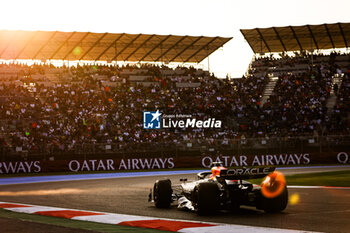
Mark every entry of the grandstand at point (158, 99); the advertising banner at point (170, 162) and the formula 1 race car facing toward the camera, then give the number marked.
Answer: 2

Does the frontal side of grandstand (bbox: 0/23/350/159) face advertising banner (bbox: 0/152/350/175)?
yes

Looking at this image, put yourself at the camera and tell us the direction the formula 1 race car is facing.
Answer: facing away from the viewer and to the left of the viewer

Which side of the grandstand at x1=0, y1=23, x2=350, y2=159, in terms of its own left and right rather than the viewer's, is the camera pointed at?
front

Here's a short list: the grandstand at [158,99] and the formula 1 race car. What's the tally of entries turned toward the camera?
1

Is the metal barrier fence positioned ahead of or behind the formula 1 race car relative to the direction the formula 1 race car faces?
ahead

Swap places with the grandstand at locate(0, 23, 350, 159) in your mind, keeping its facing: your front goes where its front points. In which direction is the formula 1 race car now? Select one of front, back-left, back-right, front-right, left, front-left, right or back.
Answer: front

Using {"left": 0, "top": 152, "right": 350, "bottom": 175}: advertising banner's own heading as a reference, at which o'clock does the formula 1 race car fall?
The formula 1 race car is roughly at 12 o'clock from the advertising banner.

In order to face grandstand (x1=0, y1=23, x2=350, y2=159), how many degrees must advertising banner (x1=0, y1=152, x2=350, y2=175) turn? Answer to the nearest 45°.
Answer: approximately 180°

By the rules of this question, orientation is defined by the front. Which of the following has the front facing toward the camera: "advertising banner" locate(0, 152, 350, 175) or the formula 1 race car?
the advertising banner

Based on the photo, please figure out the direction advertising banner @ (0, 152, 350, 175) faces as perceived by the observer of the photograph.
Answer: facing the viewer

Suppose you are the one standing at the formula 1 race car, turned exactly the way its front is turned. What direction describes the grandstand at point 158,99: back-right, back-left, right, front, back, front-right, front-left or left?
front-right

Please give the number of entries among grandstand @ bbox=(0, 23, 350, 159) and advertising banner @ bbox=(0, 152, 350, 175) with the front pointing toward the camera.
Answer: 2

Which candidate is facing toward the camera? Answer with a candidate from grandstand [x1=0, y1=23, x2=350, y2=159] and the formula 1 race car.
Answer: the grandstand
